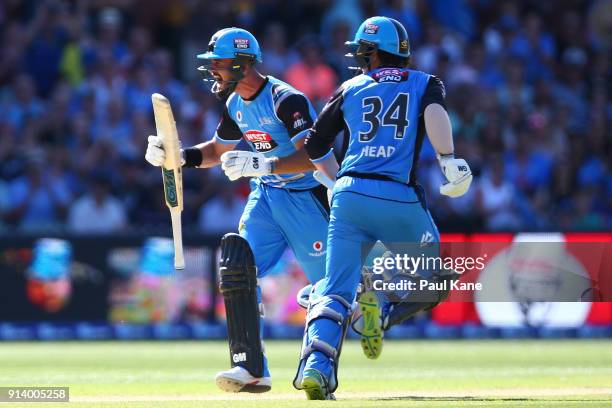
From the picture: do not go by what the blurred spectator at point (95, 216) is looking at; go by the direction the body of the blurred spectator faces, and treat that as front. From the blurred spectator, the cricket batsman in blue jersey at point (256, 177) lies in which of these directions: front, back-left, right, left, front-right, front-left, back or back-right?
front

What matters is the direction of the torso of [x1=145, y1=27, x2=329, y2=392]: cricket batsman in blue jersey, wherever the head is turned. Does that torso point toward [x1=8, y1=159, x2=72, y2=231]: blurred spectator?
no

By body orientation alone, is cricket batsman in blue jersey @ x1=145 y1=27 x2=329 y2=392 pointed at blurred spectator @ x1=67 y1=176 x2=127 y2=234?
no

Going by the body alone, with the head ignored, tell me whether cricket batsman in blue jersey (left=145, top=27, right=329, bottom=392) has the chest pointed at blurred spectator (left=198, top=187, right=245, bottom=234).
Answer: no

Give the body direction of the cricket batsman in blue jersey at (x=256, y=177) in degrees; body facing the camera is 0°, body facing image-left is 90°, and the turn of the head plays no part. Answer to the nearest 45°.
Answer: approximately 45°

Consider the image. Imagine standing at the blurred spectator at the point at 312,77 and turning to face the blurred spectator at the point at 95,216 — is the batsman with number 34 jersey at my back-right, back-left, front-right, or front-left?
front-left

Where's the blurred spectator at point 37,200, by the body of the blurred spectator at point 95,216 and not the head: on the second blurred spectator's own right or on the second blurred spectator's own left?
on the second blurred spectator's own right

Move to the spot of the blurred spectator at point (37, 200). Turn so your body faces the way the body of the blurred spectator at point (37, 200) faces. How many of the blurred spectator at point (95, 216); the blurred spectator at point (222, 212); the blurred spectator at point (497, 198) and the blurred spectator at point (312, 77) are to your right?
0

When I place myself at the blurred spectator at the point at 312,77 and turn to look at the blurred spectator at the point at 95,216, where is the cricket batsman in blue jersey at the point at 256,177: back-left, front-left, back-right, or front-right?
front-left

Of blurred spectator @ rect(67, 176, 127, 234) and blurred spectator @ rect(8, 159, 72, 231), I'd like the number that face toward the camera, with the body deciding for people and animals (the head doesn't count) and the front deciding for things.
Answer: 2

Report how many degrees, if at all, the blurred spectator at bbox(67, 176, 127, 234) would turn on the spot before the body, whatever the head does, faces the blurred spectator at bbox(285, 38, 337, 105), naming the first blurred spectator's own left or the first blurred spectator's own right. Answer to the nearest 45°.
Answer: approximately 90° to the first blurred spectator's own left

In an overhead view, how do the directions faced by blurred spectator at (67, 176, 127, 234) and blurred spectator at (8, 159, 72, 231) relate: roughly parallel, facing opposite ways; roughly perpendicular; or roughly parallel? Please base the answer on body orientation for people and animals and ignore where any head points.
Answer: roughly parallel

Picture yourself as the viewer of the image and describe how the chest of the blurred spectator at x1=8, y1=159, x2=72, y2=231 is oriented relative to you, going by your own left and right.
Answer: facing the viewer

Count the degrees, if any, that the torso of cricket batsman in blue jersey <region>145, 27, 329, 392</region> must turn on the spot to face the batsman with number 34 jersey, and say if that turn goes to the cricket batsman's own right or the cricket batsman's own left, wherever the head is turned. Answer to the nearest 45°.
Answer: approximately 90° to the cricket batsman's own left
